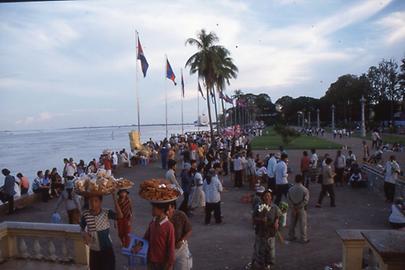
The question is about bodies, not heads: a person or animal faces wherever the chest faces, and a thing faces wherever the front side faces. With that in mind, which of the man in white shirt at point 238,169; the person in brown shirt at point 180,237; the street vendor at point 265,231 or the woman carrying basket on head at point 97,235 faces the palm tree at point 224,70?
the man in white shirt

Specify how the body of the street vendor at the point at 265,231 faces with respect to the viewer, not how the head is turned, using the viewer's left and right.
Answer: facing the viewer

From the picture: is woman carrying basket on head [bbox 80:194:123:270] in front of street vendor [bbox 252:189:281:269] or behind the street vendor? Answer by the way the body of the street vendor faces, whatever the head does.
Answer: in front

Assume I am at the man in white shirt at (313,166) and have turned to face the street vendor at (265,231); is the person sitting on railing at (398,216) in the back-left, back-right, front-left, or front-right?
front-left

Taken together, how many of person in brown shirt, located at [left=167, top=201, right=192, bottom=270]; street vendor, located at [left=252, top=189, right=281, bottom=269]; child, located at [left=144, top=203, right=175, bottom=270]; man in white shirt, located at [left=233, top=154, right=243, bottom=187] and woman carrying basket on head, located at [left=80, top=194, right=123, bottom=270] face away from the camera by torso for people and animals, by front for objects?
1

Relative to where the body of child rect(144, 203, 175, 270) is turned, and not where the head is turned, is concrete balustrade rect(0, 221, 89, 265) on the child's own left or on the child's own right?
on the child's own right

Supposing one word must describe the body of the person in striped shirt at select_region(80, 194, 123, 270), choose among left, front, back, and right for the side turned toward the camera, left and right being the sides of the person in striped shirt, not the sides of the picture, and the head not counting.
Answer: front

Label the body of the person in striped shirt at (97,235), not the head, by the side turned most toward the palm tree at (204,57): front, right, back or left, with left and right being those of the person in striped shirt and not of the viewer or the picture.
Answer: back
